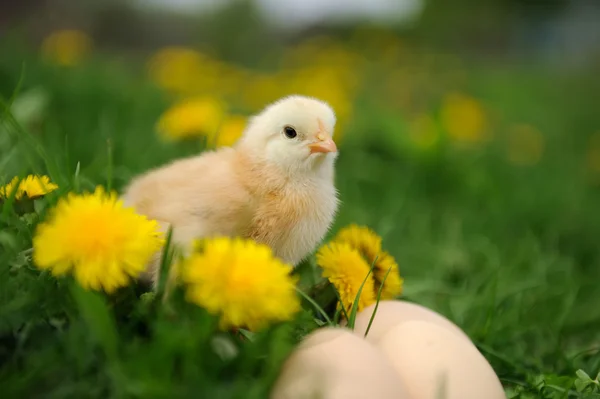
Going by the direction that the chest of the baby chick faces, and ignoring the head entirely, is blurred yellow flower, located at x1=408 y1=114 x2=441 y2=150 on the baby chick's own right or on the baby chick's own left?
on the baby chick's own left

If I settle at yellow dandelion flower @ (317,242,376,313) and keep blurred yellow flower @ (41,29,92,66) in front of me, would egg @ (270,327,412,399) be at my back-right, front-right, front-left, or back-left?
back-left

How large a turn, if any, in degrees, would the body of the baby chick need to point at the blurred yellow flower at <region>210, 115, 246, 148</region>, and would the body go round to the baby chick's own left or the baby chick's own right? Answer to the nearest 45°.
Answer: approximately 135° to the baby chick's own left

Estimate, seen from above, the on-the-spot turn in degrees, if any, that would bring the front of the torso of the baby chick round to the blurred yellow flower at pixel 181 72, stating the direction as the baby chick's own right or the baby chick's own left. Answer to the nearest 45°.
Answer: approximately 135° to the baby chick's own left

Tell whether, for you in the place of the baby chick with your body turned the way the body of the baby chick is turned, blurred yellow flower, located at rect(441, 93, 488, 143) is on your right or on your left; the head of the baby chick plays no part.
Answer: on your left

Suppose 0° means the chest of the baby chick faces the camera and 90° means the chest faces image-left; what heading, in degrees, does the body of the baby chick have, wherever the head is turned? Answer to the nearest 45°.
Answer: approximately 315°
